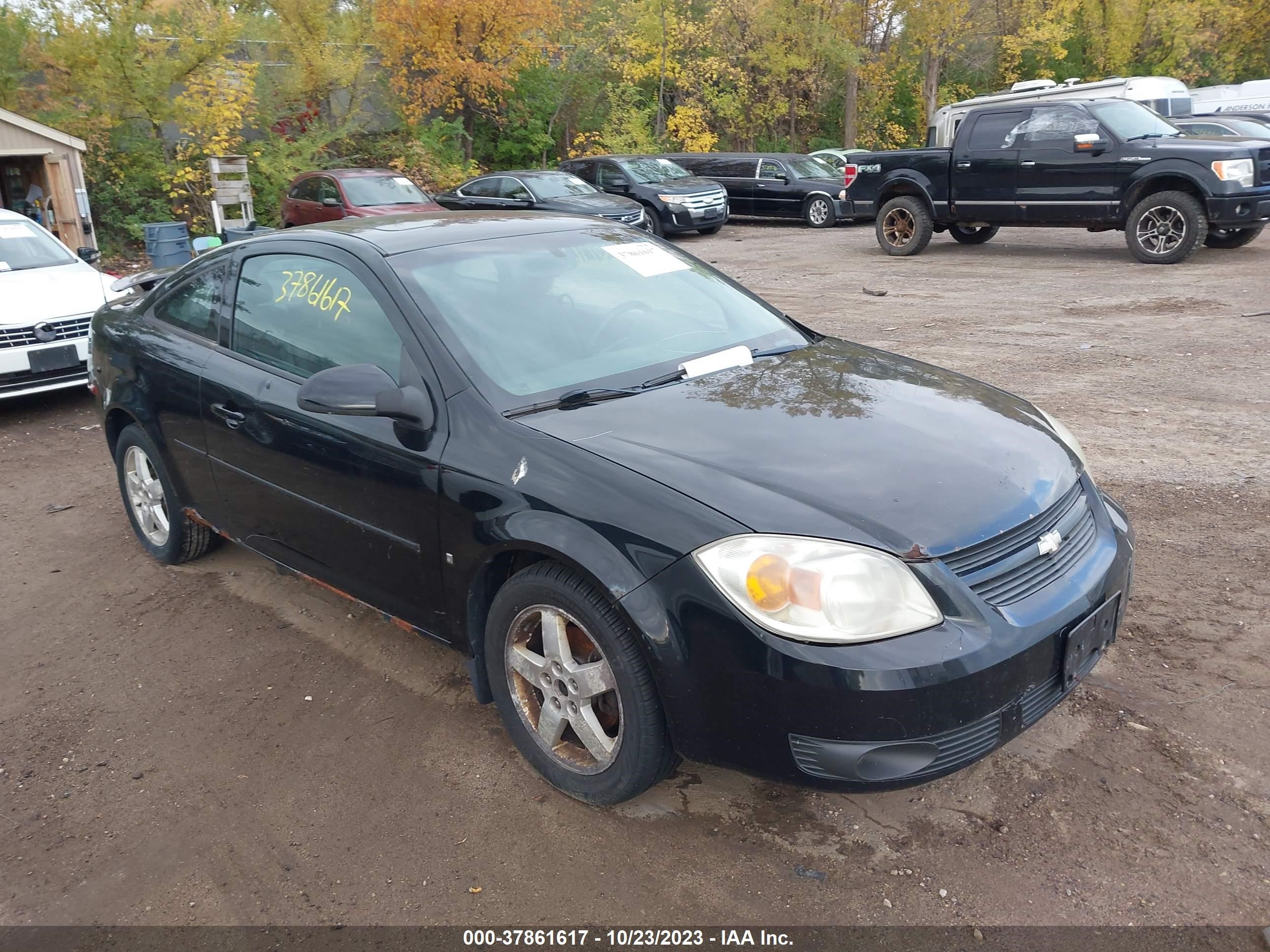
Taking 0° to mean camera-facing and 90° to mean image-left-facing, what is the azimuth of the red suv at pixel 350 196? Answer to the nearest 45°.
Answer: approximately 315°

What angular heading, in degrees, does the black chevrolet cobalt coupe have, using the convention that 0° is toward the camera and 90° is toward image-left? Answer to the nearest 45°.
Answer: approximately 315°

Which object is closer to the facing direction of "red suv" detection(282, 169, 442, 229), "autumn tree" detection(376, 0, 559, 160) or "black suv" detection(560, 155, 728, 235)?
the black suv

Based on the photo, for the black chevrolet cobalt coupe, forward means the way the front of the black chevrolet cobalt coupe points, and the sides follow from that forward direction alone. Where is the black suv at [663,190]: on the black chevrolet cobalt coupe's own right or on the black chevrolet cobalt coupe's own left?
on the black chevrolet cobalt coupe's own left

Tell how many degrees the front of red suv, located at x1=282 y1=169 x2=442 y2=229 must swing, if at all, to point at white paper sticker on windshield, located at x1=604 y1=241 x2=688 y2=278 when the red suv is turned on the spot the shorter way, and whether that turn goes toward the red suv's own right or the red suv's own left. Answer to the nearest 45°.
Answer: approximately 45° to the red suv's own right

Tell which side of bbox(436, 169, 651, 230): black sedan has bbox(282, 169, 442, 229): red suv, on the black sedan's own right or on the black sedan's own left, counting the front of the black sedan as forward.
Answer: on the black sedan's own right

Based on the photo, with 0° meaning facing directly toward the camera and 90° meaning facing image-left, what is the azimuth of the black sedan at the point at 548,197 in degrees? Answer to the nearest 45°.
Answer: approximately 315°

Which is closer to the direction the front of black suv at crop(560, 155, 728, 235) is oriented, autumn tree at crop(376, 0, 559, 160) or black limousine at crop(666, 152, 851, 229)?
the black limousine

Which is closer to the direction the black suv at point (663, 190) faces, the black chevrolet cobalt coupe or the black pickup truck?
the black pickup truck

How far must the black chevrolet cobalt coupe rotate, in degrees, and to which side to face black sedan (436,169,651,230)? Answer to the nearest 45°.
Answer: approximately 135° to its left

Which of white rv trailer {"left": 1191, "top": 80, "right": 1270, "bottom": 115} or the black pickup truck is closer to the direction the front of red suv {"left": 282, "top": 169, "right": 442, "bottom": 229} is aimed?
the black pickup truck
